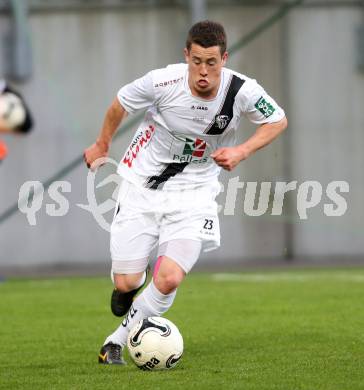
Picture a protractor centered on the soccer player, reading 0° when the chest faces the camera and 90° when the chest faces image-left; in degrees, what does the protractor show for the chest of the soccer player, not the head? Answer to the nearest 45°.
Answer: approximately 0°
